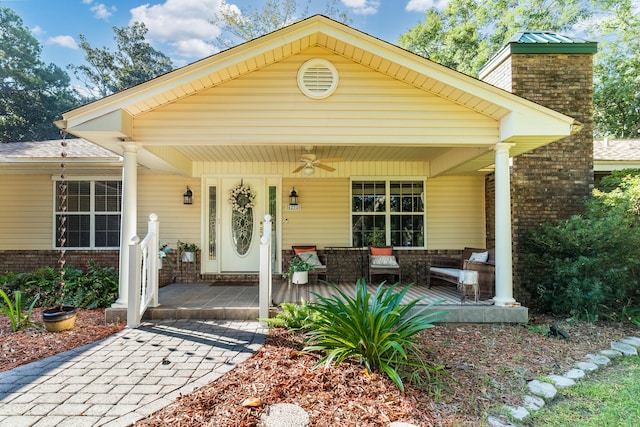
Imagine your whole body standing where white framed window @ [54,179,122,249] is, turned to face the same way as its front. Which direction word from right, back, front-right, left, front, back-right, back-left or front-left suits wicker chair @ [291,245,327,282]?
front-left

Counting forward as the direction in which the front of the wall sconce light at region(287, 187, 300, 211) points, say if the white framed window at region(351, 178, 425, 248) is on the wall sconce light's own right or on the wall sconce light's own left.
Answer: on the wall sconce light's own left

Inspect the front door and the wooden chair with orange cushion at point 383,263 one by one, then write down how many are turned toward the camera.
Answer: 2

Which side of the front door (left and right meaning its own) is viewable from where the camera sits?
front

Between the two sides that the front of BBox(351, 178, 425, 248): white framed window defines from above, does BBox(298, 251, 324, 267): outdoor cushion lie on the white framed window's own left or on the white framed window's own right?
on the white framed window's own right

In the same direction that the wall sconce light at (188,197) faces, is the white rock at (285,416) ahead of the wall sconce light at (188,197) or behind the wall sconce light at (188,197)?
ahead

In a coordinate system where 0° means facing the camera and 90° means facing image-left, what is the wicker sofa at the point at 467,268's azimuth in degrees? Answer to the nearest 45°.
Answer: approximately 45°

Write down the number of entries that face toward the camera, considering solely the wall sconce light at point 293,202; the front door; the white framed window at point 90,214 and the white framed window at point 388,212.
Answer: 4

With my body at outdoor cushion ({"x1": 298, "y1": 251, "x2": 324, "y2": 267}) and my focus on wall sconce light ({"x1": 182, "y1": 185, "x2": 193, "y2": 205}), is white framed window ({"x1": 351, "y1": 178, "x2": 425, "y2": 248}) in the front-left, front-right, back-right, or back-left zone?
back-right

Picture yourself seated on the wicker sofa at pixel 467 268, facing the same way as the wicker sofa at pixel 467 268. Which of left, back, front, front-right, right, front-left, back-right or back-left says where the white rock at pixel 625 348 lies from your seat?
left

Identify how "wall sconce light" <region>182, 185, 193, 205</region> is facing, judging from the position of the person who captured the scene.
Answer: facing the viewer

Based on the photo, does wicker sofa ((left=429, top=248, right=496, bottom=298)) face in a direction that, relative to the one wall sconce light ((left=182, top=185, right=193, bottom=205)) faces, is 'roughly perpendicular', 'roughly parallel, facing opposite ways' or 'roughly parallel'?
roughly perpendicular

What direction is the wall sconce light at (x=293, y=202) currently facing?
toward the camera

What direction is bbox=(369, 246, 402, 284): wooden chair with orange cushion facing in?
toward the camera

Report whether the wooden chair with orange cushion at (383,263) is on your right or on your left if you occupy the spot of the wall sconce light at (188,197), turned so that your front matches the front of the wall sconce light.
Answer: on your left
